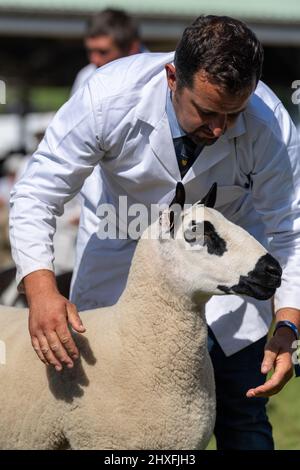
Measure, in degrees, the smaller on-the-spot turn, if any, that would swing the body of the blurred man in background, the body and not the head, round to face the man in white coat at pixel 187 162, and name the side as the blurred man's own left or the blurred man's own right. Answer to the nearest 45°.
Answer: approximately 45° to the blurred man's own left

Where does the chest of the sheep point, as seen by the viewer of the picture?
to the viewer's right

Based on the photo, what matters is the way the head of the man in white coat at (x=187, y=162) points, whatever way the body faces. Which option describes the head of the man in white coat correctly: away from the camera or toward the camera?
toward the camera

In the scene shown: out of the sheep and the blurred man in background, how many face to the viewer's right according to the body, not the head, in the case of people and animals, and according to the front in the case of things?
1

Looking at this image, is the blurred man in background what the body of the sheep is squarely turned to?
no

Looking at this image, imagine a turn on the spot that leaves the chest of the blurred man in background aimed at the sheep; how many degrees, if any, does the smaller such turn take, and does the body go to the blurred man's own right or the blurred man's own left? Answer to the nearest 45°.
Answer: approximately 45° to the blurred man's own left

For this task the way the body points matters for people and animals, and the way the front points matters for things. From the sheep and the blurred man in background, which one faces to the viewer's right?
the sheep
